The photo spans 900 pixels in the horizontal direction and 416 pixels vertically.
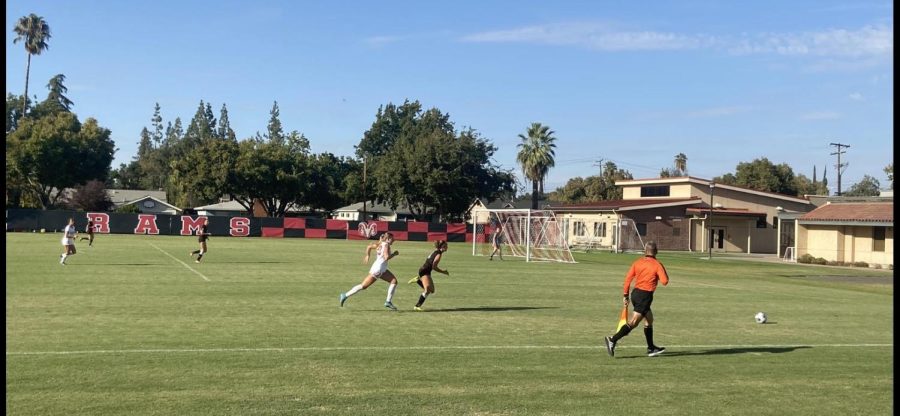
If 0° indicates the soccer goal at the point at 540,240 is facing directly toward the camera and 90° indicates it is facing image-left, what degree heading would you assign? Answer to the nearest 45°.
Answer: approximately 45°

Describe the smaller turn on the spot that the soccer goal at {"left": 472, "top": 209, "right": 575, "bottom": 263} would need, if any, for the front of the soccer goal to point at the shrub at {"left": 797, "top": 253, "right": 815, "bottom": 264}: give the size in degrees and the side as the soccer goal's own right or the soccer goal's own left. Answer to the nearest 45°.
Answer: approximately 135° to the soccer goal's own left
